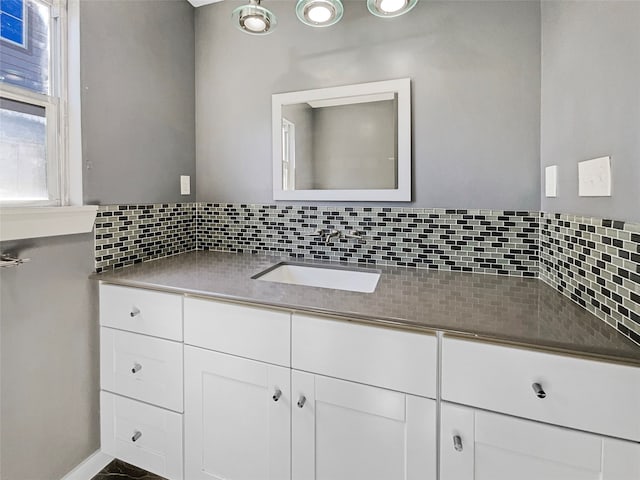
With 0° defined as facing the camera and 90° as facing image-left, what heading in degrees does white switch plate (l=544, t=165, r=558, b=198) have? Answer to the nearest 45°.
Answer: approximately 45°

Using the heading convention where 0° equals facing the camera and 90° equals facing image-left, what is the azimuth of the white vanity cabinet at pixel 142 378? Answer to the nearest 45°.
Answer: approximately 45°

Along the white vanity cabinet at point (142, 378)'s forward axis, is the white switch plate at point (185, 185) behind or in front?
behind

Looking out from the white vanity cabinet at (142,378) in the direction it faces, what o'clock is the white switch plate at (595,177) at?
The white switch plate is roughly at 9 o'clock from the white vanity cabinet.

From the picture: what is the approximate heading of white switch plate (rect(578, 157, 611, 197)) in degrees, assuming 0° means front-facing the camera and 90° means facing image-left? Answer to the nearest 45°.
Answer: approximately 45°
